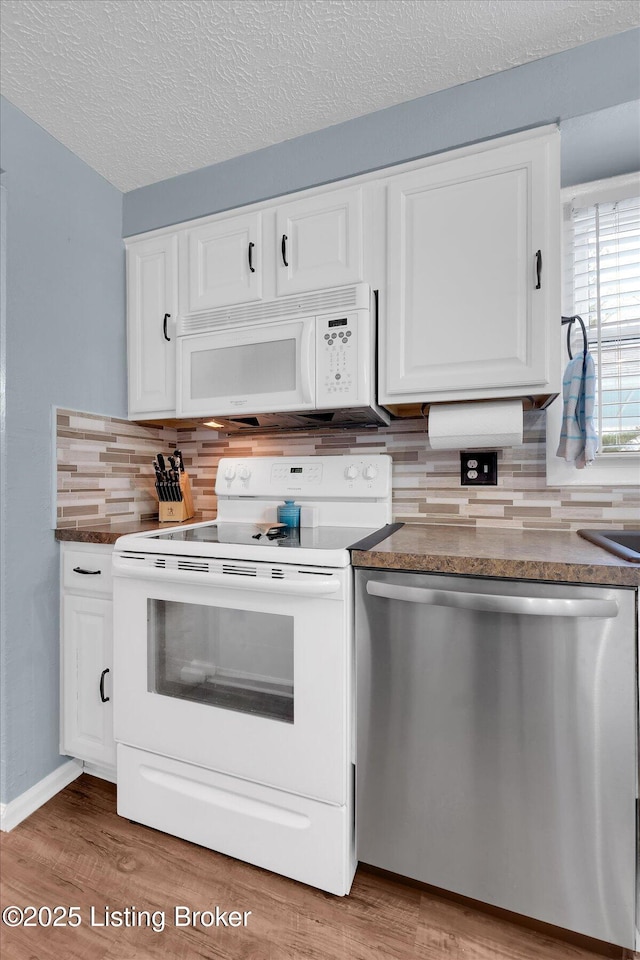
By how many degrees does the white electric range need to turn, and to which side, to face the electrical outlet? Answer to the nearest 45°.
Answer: approximately 135° to its left

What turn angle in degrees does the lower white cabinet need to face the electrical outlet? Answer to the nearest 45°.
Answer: approximately 90° to its left

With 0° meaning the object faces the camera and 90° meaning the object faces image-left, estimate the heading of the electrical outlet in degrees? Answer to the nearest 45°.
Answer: approximately 0°

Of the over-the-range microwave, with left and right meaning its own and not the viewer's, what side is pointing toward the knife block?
right
